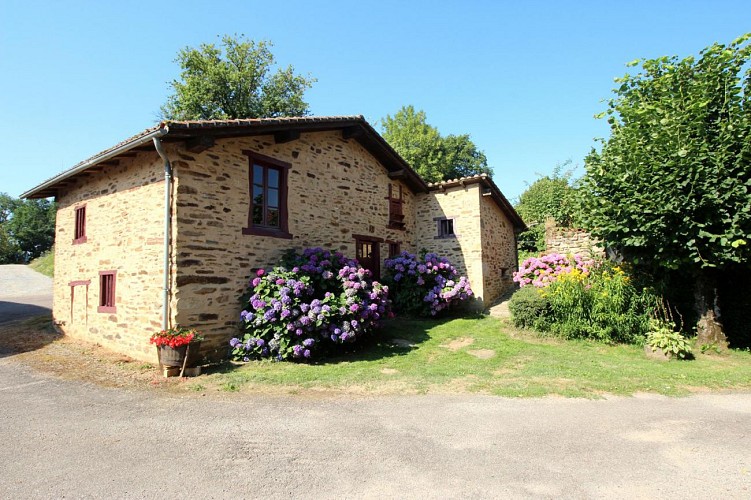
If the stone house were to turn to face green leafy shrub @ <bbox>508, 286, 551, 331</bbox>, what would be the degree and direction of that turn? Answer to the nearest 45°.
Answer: approximately 45° to its left

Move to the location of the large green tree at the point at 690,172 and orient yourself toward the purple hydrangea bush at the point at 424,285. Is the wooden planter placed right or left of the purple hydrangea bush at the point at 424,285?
left

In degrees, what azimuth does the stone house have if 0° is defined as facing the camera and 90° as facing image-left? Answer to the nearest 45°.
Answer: approximately 315°

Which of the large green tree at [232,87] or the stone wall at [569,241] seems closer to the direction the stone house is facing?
the stone wall

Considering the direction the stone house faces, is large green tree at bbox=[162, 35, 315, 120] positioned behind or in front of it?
behind

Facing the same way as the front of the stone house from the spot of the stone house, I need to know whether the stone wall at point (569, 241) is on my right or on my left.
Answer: on my left

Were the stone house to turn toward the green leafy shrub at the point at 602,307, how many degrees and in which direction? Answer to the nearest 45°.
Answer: approximately 45° to its left
